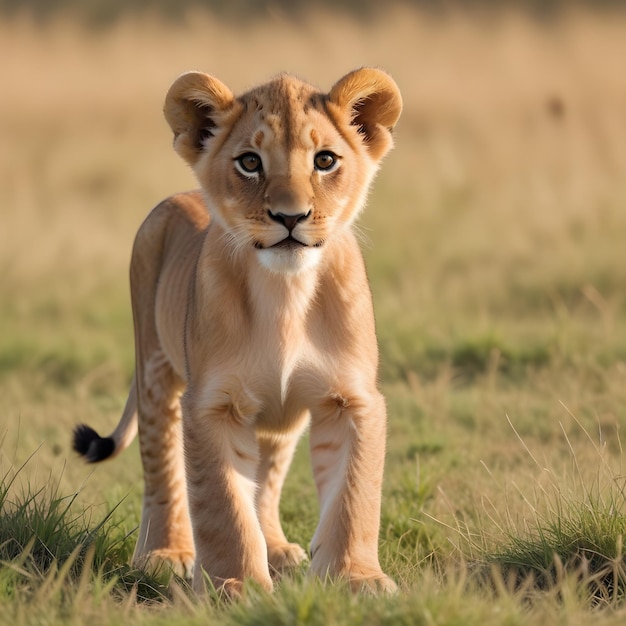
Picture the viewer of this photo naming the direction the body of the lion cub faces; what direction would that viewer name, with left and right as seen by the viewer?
facing the viewer
